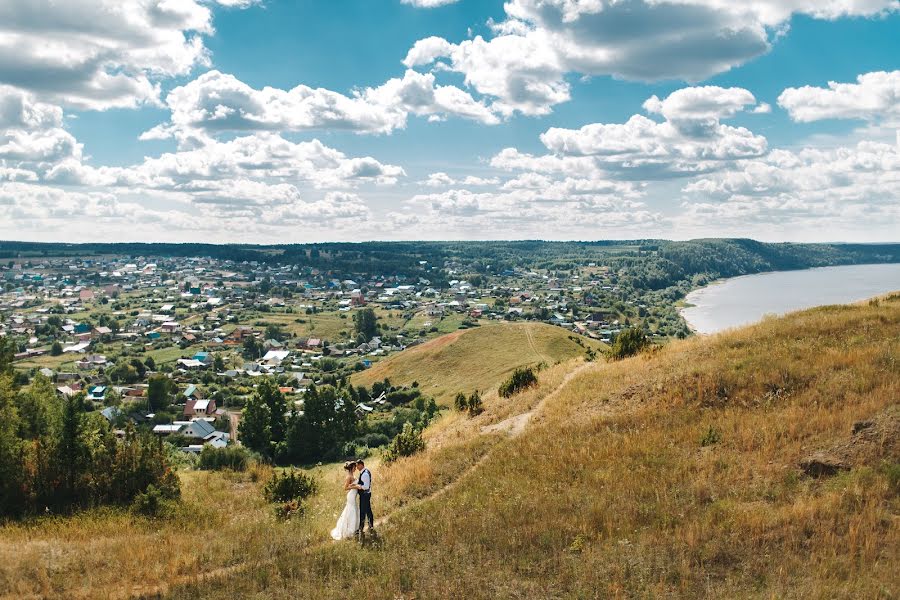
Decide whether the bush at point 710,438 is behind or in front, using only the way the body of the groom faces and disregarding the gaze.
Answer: behind

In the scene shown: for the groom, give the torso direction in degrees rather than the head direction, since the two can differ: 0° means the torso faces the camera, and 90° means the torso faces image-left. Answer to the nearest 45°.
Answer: approximately 90°

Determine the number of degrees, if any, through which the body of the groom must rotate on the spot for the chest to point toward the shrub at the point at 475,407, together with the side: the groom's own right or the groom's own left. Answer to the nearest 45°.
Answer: approximately 90° to the groom's own right

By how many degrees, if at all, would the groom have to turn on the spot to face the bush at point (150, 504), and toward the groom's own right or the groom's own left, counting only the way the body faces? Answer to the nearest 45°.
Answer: approximately 45° to the groom's own right

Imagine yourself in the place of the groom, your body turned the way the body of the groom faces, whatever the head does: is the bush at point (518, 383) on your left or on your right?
on your right

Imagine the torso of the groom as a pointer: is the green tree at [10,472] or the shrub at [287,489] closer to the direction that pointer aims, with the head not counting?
the green tree

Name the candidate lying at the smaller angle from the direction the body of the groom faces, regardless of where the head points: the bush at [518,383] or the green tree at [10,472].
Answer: the green tree

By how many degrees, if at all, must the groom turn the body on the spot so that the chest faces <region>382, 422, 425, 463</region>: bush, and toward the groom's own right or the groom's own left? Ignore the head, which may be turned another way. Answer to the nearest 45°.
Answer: approximately 90° to the groom's own right

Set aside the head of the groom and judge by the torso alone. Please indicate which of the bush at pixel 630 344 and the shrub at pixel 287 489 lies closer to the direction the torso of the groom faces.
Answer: the shrub

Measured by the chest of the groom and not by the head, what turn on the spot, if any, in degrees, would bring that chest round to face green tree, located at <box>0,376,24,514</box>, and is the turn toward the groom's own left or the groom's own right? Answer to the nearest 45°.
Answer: approximately 45° to the groom's own right

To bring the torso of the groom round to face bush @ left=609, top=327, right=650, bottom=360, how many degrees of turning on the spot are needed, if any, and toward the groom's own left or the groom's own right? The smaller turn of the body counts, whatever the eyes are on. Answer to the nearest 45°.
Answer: approximately 135° to the groom's own right
